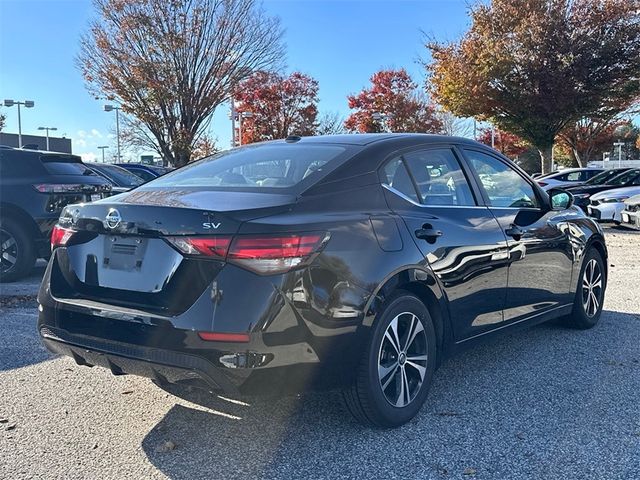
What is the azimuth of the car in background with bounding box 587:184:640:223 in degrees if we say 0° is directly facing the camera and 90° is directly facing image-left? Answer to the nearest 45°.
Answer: approximately 45°

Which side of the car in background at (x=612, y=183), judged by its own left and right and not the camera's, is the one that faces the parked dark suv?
front

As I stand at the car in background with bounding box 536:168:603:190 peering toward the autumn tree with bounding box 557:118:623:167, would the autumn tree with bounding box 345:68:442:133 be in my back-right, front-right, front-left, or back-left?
front-left

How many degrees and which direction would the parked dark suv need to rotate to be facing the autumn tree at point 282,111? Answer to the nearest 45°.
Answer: approximately 90° to its right

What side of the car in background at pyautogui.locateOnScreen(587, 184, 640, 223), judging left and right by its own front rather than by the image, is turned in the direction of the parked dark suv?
front

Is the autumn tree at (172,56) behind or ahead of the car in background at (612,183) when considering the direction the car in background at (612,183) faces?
ahead

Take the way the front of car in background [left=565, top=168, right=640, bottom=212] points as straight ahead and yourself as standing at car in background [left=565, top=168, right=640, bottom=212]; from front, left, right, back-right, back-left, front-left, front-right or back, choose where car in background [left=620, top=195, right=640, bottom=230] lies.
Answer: front-left

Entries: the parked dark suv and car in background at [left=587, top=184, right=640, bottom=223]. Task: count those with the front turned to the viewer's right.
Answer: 0

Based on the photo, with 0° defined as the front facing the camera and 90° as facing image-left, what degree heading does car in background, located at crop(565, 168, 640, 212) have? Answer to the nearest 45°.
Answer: approximately 45°

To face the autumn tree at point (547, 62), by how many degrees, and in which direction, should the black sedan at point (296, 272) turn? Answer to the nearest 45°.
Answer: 0° — it already faces it

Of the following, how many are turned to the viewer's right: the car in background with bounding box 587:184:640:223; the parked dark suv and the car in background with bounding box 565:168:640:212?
0

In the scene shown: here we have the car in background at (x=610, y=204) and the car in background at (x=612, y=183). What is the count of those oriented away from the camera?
0

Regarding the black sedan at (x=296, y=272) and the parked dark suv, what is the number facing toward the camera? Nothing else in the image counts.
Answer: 0

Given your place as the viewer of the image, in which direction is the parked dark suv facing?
facing away from the viewer and to the left of the viewer
